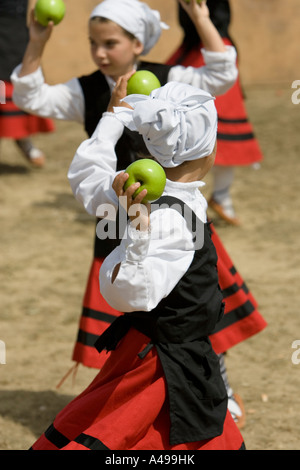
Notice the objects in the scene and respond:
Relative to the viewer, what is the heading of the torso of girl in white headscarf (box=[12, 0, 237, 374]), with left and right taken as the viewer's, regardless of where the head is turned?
facing the viewer and to the left of the viewer

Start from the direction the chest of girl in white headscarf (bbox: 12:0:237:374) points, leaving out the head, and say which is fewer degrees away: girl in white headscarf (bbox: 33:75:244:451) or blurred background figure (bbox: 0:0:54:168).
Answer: the girl in white headscarf

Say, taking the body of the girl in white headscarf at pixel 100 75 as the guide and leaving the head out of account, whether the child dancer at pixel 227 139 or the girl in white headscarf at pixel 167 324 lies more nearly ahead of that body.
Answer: the girl in white headscarf

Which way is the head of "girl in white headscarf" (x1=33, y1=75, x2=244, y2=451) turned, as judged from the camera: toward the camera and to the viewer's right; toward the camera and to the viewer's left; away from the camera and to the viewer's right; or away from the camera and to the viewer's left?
away from the camera and to the viewer's right

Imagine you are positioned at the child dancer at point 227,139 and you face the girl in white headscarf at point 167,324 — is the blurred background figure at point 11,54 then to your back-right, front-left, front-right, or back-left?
back-right

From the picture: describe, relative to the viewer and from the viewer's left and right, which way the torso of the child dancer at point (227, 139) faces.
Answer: facing the viewer and to the right of the viewer

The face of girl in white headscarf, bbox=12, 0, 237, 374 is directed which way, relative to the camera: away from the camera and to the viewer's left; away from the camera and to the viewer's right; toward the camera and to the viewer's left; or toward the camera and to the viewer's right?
toward the camera and to the viewer's left

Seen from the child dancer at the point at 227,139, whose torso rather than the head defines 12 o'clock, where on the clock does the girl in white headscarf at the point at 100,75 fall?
The girl in white headscarf is roughly at 2 o'clock from the child dancer.

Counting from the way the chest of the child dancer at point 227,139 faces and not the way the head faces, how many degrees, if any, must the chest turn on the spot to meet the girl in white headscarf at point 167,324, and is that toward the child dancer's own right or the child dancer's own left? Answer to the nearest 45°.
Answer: approximately 45° to the child dancer's own right

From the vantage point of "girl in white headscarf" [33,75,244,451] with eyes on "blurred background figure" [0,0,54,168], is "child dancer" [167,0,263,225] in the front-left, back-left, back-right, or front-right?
front-right
